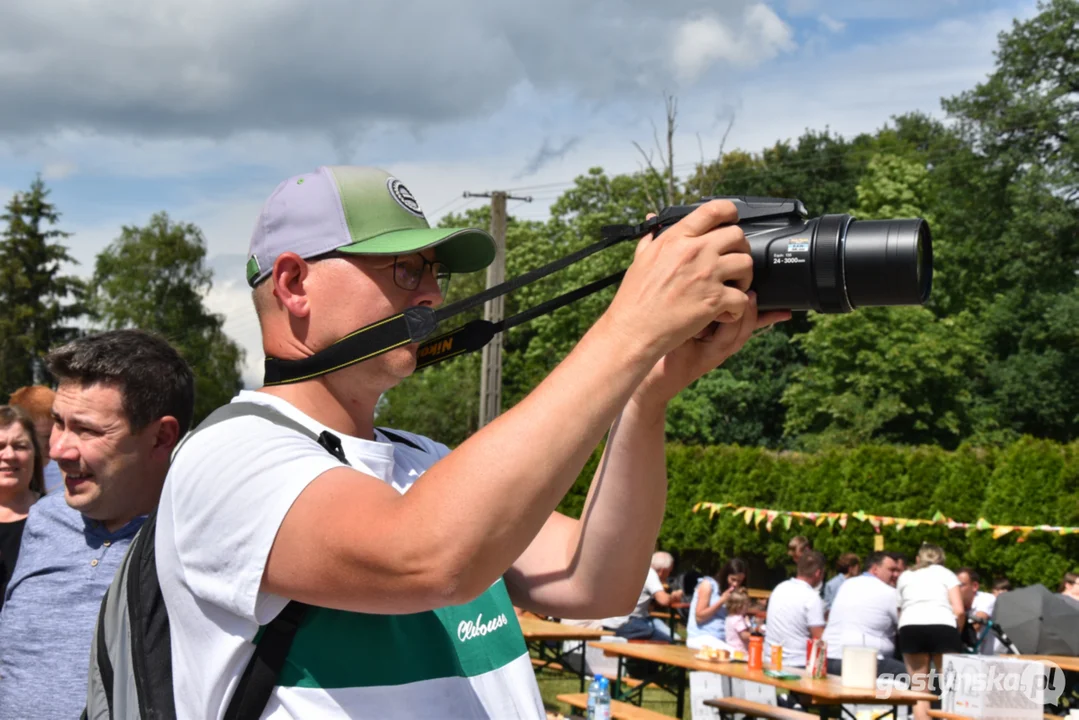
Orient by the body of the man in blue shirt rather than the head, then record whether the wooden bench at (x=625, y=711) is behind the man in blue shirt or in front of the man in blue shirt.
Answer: behind

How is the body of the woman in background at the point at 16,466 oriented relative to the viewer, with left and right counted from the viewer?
facing the viewer and to the left of the viewer

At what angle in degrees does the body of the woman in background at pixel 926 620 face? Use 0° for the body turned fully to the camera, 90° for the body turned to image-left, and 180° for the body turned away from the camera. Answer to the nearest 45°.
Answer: approximately 180°

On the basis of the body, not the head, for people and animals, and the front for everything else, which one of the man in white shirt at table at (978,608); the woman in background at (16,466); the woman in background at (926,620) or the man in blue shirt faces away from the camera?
the woman in background at (926,620)

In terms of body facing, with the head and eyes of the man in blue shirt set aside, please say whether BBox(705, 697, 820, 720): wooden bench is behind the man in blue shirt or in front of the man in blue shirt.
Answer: behind

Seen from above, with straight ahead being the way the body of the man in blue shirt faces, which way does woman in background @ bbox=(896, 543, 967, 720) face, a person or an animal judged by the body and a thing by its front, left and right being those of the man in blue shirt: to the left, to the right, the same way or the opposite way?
the opposite way

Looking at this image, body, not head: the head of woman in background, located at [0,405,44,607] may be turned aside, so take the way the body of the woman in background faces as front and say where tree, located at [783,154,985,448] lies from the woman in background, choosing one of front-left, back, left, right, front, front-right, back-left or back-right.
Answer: back

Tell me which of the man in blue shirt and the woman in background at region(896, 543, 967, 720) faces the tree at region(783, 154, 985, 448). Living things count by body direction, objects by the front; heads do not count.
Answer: the woman in background

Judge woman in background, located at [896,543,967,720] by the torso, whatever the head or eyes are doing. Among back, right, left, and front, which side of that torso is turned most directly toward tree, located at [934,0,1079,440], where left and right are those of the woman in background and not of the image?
front

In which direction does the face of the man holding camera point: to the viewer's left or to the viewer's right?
to the viewer's right

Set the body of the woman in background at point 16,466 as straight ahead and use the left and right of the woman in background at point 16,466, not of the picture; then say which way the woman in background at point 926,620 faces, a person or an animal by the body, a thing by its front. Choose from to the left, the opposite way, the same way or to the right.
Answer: the opposite way

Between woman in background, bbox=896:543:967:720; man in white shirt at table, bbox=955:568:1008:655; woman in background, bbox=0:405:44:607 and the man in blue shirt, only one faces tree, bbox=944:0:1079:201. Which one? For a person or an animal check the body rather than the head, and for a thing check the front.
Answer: woman in background, bbox=896:543:967:720

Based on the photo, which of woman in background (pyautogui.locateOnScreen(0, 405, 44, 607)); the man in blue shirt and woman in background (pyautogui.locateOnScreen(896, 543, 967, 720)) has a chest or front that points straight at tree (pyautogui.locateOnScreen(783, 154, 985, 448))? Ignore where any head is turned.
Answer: woman in background (pyautogui.locateOnScreen(896, 543, 967, 720))

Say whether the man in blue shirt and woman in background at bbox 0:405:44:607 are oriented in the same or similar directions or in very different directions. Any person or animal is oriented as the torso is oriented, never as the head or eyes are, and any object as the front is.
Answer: same or similar directions

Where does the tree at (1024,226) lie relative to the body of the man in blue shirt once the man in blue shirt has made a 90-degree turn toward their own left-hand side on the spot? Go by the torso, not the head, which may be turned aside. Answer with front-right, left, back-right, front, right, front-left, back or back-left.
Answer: left
